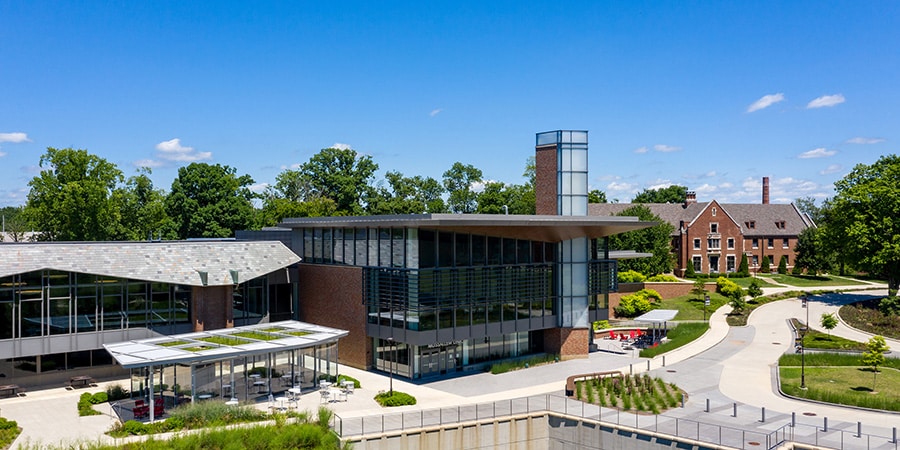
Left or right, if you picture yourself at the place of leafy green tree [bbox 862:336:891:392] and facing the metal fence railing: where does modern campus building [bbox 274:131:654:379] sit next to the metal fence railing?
right

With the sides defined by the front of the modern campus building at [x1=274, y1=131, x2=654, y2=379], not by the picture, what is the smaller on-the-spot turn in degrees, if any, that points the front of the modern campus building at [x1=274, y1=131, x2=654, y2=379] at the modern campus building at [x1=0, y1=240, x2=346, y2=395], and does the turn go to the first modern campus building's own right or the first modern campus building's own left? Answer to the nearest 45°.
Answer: approximately 135° to the first modern campus building's own right

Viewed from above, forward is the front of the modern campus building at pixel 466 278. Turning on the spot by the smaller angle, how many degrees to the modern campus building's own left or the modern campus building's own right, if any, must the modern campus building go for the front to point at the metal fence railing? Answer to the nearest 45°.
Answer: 0° — it already faces it

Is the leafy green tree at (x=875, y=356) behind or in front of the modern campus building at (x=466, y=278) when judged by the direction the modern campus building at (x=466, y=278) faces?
in front

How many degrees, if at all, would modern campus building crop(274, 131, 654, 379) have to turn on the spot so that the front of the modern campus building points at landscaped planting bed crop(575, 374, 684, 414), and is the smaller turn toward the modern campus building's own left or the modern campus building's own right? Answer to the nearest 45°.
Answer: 0° — it already faces it

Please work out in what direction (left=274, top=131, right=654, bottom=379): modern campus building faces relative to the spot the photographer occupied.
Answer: facing the viewer and to the right of the viewer

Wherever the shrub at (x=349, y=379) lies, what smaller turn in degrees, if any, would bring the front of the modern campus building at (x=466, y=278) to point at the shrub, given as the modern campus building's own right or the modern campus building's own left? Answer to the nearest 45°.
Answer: approximately 90° to the modern campus building's own right

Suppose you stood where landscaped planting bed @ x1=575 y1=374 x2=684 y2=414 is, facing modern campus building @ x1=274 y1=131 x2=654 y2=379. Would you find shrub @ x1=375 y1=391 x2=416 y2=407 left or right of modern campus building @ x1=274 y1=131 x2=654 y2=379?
left

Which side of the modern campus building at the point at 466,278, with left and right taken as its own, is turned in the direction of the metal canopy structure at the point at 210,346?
right
